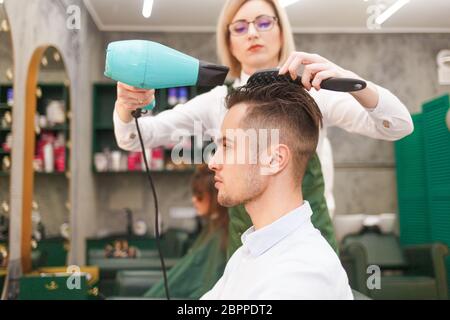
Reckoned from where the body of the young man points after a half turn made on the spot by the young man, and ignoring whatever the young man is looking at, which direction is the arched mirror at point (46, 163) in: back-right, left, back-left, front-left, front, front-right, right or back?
back-left

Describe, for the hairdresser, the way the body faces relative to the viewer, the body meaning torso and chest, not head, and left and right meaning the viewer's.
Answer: facing the viewer

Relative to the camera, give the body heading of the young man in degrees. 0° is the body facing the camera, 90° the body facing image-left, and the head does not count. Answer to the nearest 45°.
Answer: approximately 90°

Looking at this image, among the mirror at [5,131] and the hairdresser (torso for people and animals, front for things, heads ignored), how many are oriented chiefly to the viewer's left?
0

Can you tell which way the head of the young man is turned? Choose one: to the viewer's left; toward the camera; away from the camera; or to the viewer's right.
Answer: to the viewer's left

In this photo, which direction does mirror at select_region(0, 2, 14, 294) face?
to the viewer's right

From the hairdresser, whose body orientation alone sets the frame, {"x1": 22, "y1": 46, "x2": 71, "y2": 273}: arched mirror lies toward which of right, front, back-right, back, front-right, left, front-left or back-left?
back-right
